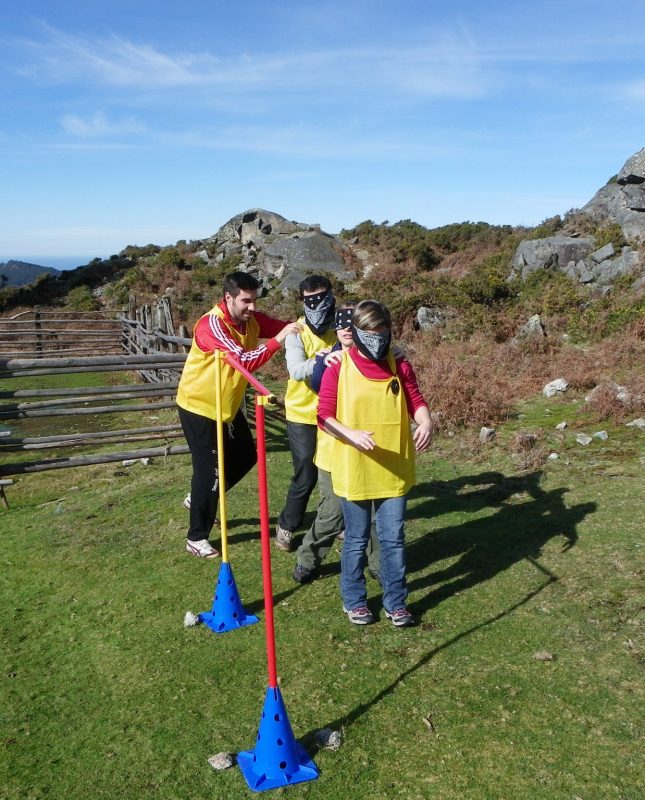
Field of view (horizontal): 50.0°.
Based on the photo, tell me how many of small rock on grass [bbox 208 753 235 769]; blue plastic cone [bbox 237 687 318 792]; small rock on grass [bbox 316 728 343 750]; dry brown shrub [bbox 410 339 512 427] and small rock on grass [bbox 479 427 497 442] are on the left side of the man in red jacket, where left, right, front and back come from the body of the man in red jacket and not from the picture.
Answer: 2

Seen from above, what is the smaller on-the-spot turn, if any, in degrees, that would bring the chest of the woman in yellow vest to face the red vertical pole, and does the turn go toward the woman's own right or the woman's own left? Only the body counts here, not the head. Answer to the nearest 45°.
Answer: approximately 45° to the woman's own right

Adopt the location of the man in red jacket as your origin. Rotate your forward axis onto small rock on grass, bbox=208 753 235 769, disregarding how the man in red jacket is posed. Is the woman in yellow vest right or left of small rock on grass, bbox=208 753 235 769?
left

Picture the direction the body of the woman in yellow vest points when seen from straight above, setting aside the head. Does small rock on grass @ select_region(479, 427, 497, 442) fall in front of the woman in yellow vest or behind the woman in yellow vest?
behind

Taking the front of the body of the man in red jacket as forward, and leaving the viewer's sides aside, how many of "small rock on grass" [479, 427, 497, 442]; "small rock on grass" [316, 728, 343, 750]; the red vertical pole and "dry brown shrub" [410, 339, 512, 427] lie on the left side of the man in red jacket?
2

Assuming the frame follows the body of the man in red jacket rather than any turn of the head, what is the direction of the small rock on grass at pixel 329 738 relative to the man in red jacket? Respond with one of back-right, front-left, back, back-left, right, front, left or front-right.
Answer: front-right

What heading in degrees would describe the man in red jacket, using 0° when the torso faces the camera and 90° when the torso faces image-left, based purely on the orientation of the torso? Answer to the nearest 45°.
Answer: approximately 315°

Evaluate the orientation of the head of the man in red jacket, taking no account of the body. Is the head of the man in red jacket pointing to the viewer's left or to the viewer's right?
to the viewer's right

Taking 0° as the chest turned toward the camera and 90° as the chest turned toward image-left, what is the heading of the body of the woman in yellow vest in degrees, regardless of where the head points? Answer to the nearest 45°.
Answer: approximately 0°
